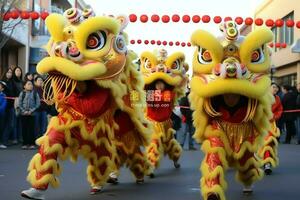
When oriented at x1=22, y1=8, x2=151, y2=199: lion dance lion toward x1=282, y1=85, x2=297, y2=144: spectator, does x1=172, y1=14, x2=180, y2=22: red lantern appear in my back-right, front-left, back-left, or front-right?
front-left

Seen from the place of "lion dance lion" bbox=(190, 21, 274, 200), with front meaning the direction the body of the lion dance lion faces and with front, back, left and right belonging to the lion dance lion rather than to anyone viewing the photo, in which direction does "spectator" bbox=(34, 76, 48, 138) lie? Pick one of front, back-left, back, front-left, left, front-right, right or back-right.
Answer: back-right

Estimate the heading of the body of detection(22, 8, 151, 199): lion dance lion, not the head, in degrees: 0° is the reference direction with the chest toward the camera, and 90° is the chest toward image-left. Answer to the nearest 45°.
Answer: approximately 45°

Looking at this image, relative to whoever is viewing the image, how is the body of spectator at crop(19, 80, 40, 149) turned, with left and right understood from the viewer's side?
facing the viewer

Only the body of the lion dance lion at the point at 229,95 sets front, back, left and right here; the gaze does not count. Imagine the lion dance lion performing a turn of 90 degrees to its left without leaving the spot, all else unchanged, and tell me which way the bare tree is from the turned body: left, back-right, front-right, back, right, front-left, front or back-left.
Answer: back-left

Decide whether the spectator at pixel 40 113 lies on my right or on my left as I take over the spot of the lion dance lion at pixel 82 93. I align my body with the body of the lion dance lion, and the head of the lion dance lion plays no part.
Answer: on my right

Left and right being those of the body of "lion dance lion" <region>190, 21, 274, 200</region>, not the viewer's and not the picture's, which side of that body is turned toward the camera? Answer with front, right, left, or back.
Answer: front

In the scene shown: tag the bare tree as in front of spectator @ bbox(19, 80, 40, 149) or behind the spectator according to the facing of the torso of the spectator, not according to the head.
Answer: behind

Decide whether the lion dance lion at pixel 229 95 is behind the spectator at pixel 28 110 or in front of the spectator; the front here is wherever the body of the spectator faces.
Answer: in front

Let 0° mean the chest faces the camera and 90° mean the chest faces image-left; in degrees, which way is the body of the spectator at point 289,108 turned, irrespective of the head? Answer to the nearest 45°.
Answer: approximately 90°
